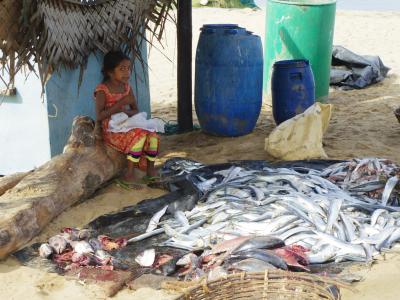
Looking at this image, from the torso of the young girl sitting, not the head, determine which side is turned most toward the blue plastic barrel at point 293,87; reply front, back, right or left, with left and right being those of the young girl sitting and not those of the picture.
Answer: left

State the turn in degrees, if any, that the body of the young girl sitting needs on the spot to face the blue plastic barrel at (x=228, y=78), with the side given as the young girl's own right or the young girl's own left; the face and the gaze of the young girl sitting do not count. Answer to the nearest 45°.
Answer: approximately 90° to the young girl's own left

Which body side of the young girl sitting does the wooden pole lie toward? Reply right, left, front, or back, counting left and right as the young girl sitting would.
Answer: left

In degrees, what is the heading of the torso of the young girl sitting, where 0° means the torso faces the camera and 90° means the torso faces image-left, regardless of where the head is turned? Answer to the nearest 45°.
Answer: approximately 315°

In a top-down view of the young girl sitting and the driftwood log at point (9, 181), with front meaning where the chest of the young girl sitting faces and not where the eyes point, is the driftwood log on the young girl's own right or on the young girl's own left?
on the young girl's own right

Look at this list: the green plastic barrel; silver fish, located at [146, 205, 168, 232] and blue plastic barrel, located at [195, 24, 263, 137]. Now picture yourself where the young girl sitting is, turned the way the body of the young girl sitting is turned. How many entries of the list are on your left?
2

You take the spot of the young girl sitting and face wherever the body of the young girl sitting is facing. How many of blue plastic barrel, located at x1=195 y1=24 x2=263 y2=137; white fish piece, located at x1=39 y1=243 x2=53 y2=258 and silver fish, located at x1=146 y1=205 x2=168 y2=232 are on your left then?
1

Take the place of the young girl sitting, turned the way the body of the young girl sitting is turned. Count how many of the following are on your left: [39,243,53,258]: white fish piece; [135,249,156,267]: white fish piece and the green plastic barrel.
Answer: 1

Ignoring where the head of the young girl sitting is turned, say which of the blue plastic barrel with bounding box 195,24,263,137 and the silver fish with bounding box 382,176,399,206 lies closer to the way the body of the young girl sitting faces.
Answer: the silver fish

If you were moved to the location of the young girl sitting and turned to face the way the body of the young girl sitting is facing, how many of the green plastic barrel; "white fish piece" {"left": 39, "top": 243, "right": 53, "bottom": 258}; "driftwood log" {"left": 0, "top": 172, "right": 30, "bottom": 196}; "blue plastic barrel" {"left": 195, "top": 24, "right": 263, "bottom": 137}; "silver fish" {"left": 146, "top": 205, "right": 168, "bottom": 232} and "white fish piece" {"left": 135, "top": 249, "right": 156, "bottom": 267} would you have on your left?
2

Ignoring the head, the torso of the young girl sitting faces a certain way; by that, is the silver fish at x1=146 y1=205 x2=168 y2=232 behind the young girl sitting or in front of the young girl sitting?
in front

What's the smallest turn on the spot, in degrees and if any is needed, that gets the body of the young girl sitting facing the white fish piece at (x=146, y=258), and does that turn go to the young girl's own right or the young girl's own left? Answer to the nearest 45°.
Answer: approximately 45° to the young girl's own right
